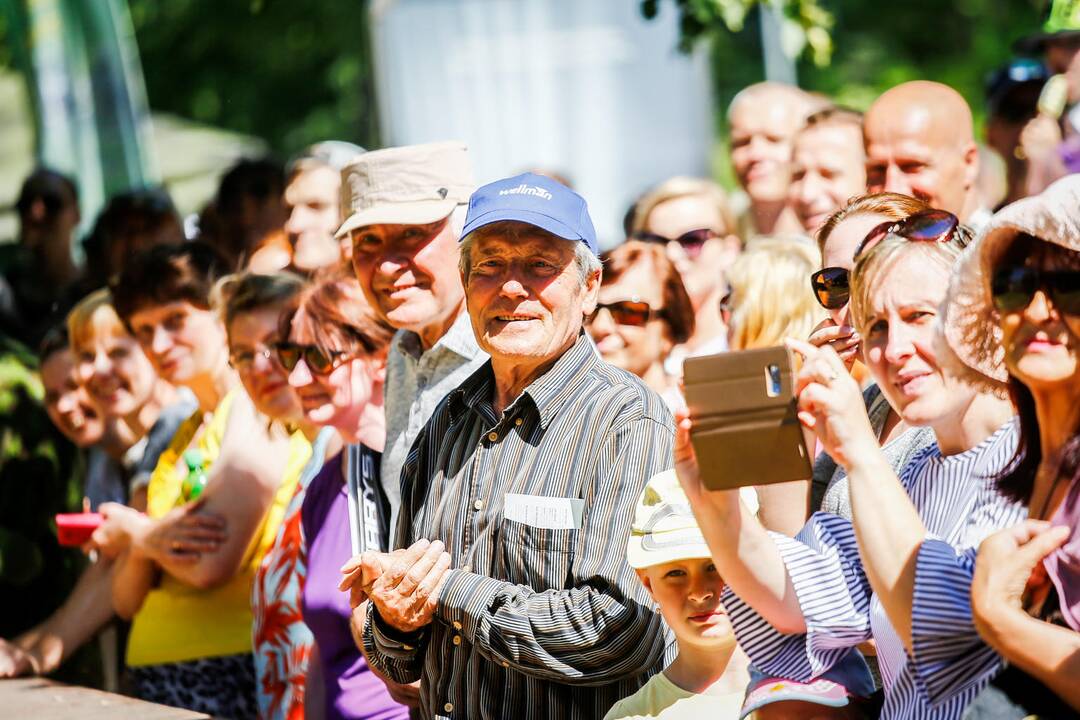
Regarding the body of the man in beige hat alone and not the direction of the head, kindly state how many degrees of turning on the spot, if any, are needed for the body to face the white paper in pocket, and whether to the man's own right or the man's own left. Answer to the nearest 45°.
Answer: approximately 45° to the man's own left

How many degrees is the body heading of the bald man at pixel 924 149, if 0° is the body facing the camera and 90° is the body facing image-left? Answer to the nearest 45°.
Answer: approximately 45°

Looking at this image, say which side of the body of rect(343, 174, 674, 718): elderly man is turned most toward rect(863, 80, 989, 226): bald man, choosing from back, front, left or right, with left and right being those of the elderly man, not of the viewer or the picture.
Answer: back

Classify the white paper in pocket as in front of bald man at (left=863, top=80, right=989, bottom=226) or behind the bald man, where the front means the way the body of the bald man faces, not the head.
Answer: in front

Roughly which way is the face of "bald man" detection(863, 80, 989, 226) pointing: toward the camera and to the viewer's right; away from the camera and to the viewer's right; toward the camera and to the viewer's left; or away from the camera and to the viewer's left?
toward the camera and to the viewer's left

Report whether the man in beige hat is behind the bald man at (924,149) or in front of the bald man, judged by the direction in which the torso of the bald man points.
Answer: in front

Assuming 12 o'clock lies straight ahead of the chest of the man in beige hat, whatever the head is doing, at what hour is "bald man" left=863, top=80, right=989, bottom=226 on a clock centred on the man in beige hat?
The bald man is roughly at 7 o'clock from the man in beige hat.

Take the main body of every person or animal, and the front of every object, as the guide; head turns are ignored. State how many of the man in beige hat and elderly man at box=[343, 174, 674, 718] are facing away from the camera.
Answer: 0

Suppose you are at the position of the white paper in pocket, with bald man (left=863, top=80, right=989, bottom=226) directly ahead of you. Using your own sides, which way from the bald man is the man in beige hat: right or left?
left

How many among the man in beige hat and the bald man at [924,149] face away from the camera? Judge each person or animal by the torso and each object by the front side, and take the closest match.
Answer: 0

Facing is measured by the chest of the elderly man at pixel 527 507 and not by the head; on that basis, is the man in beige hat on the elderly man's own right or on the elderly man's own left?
on the elderly man's own right

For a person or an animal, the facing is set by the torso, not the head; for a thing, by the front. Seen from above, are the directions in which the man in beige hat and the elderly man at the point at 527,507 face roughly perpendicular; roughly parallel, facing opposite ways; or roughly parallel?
roughly parallel
